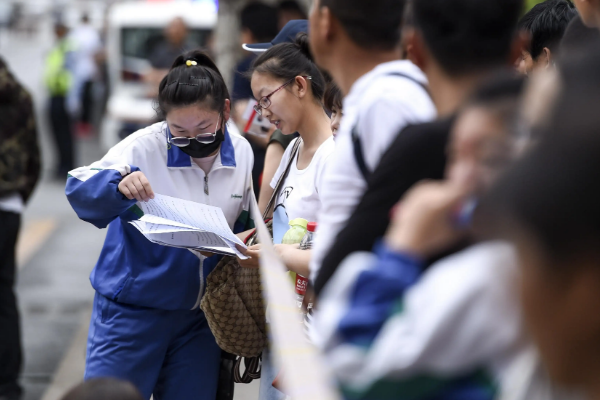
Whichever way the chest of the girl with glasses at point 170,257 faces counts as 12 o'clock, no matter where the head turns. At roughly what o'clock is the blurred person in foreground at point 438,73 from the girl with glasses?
The blurred person in foreground is roughly at 1 o'clock from the girl with glasses.

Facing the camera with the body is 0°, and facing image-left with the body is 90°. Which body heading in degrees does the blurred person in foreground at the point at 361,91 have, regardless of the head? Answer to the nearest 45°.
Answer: approximately 135°

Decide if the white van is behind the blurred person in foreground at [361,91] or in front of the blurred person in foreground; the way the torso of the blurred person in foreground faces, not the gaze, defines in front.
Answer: in front

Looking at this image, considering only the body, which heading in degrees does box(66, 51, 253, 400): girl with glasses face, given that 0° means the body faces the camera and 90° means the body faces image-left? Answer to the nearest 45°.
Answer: approximately 315°

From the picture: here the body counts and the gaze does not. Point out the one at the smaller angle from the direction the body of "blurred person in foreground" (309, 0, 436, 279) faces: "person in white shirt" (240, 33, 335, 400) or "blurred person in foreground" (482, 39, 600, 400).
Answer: the person in white shirt

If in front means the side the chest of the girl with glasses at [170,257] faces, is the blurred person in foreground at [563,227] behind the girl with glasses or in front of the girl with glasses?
in front

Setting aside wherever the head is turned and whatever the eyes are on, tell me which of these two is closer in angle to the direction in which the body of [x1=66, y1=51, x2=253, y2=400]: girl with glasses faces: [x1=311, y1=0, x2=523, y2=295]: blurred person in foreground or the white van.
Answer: the blurred person in foreground

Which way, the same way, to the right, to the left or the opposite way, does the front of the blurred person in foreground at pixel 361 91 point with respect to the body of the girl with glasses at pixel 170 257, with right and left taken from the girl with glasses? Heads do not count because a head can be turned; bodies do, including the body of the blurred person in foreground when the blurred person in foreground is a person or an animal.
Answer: the opposite way

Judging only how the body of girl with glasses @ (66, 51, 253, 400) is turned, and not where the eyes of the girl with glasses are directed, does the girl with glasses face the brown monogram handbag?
yes
